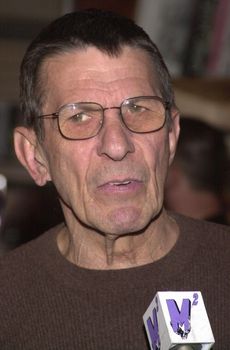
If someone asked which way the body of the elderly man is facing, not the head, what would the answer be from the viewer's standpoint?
toward the camera

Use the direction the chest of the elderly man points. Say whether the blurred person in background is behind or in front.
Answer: behind
